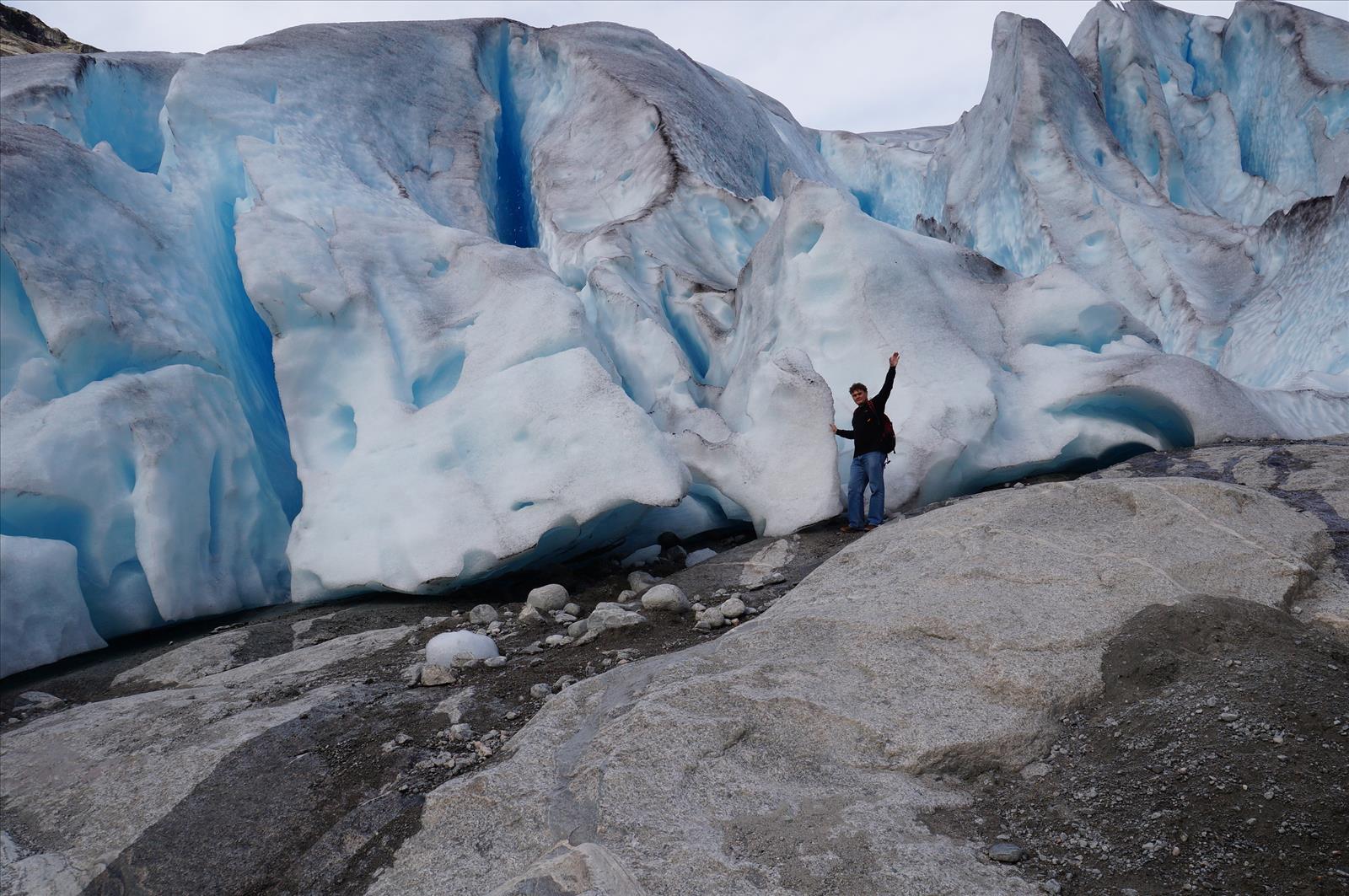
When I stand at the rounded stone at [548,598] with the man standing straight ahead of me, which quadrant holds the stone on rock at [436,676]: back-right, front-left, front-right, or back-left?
back-right

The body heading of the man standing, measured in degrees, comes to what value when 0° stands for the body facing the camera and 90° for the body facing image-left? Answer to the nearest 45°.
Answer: approximately 45°

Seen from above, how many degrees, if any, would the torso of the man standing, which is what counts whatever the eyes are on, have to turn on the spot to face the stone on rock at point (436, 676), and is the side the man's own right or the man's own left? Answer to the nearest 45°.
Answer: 0° — they already face it

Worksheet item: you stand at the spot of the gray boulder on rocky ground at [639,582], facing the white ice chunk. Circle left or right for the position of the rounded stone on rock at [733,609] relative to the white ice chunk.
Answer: left
